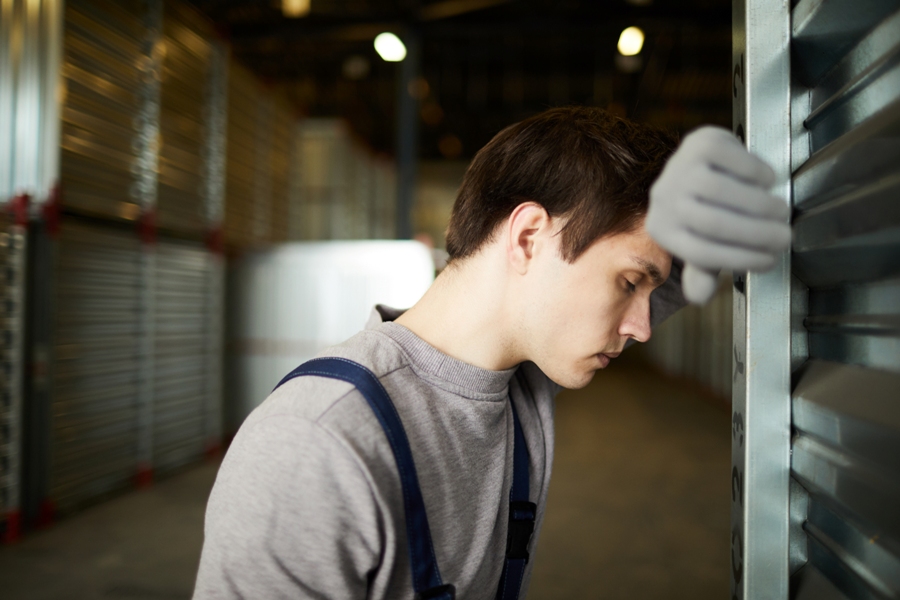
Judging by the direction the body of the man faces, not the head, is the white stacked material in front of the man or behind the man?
behind

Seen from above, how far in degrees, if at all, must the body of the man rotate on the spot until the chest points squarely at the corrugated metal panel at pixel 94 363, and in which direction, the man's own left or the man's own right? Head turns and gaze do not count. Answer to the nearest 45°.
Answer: approximately 180°

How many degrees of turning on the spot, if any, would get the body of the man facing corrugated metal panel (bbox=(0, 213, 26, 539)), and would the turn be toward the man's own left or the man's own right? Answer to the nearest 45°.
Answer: approximately 180°

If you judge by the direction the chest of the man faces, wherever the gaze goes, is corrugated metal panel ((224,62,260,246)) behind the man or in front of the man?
behind

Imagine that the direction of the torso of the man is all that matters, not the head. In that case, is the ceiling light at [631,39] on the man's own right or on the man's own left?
on the man's own left

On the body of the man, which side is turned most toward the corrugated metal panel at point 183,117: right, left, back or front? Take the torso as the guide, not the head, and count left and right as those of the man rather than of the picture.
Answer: back

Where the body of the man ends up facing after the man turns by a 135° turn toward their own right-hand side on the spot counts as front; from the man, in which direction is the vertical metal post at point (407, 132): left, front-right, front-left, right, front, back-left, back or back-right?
right

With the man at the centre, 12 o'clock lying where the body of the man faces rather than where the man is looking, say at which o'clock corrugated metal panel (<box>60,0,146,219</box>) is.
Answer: The corrugated metal panel is roughly at 6 o'clock from the man.

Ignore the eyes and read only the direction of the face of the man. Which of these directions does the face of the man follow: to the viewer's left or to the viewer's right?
to the viewer's right

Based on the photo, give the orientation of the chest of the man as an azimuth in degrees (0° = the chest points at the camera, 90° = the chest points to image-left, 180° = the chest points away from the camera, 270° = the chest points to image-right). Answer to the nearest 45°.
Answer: approximately 315°

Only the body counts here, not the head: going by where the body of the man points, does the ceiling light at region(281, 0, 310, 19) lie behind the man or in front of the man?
behind
